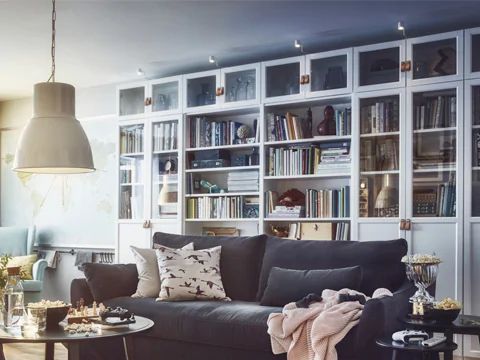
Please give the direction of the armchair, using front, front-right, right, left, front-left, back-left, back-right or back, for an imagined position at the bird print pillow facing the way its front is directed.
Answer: back-right

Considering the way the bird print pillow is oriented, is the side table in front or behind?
in front

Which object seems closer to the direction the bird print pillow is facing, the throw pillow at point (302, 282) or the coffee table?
the coffee table

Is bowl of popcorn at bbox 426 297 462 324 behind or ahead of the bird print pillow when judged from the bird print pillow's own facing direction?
ahead

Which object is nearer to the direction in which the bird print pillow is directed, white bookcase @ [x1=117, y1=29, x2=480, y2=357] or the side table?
the side table

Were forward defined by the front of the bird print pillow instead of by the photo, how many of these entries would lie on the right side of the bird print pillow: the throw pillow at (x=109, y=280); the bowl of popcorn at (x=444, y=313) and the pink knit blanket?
1

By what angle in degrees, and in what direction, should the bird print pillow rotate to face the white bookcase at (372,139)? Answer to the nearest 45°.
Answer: approximately 135° to its left

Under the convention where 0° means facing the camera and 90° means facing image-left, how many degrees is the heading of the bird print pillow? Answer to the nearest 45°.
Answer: approximately 0°

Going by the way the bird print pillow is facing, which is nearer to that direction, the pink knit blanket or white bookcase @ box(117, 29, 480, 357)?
the pink knit blanket

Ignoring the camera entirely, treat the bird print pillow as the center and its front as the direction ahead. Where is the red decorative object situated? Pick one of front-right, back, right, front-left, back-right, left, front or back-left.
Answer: back-left
